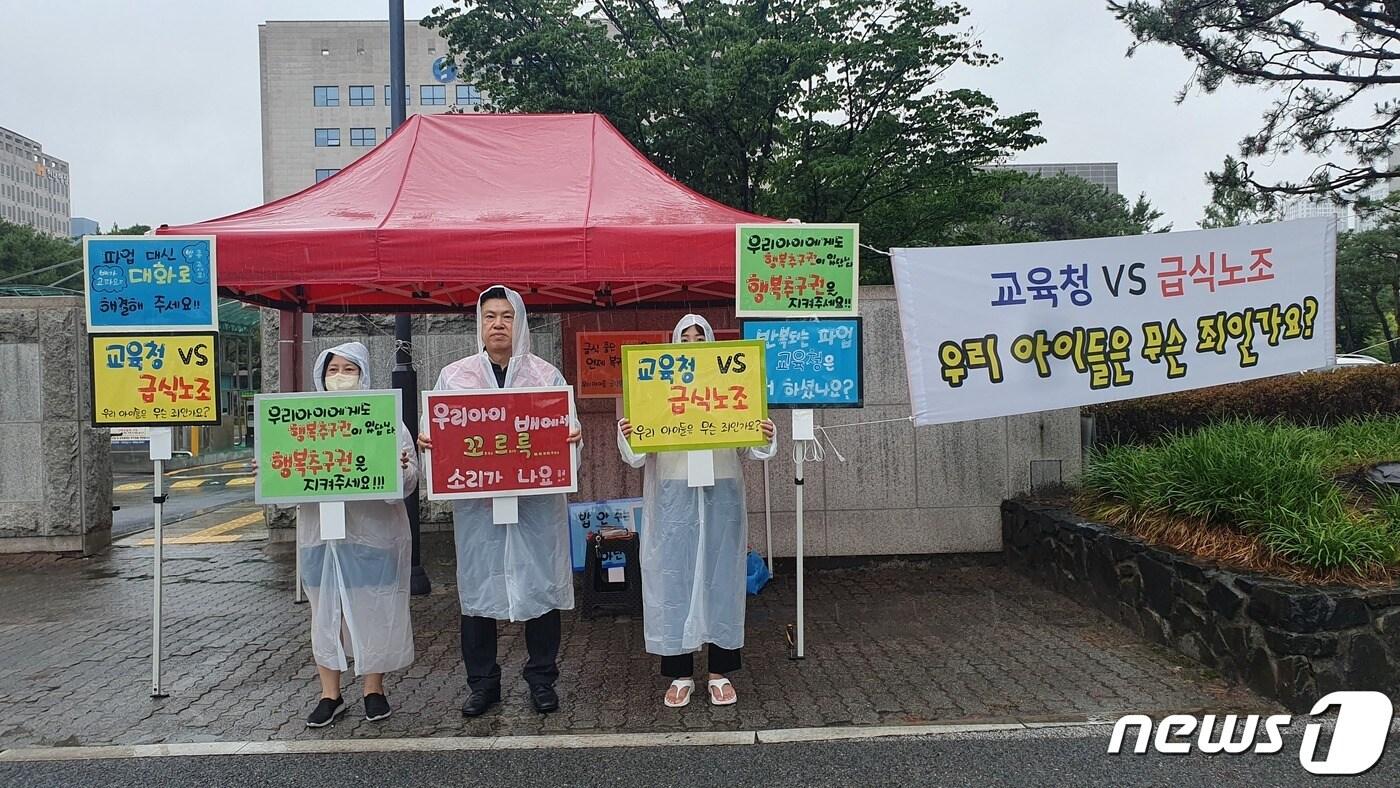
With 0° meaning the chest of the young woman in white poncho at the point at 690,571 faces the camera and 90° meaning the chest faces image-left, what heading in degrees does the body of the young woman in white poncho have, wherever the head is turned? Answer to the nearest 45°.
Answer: approximately 0°

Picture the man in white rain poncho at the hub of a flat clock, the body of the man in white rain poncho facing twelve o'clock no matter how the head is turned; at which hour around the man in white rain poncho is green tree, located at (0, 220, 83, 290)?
The green tree is roughly at 5 o'clock from the man in white rain poncho.

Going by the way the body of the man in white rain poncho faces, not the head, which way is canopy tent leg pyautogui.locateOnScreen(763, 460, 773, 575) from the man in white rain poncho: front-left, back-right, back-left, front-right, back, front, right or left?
back-left

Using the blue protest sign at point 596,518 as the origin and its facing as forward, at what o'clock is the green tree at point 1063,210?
The green tree is roughly at 7 o'clock from the blue protest sign.

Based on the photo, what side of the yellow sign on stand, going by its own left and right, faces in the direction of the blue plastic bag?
left

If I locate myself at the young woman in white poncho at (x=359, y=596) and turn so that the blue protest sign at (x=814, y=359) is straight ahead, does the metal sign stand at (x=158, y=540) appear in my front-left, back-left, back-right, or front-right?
back-left

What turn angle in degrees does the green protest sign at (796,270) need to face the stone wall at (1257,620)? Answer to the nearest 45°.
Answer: approximately 90° to its left

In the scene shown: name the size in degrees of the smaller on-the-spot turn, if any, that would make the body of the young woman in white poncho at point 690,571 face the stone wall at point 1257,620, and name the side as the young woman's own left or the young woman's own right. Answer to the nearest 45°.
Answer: approximately 90° to the young woman's own left

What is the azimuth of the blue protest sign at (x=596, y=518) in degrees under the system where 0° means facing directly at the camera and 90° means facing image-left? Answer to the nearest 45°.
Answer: approximately 0°

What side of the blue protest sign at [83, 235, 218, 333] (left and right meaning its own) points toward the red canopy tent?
left

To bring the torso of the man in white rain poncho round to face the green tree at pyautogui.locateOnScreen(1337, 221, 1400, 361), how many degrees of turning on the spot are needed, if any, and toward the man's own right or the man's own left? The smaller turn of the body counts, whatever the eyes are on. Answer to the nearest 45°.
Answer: approximately 135° to the man's own left

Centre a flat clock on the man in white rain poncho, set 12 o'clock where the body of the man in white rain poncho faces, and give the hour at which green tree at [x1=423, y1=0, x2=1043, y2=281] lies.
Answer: The green tree is roughly at 7 o'clock from the man in white rain poncho.
